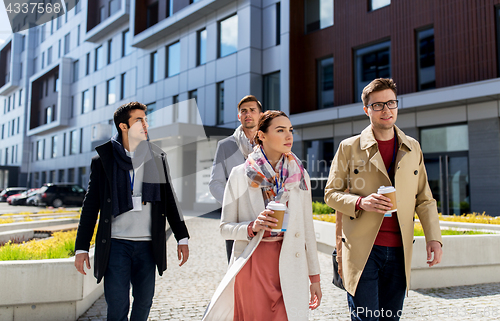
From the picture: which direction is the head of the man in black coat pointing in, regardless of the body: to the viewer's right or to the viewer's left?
to the viewer's right

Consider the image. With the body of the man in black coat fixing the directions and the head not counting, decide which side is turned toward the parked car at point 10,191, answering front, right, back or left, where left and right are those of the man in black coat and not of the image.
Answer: back

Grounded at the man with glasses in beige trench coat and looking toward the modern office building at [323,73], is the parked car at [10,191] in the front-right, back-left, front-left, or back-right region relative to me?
front-left

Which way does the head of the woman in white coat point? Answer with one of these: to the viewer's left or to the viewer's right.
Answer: to the viewer's right

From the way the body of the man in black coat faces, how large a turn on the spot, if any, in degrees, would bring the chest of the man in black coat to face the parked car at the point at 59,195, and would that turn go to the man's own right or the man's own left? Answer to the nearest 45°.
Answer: approximately 180°

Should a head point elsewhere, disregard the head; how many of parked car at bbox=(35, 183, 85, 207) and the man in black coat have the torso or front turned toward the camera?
1

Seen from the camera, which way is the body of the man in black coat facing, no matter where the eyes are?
toward the camera

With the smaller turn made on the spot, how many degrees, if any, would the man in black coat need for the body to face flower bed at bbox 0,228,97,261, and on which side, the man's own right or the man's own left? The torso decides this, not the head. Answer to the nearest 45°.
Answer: approximately 135° to the man's own right
